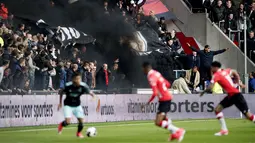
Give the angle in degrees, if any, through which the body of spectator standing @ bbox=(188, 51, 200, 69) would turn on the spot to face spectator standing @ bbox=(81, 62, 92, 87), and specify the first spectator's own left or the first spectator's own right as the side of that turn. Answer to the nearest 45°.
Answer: approximately 45° to the first spectator's own right

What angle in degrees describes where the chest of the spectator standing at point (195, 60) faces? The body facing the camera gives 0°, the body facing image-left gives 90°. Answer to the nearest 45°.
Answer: approximately 0°

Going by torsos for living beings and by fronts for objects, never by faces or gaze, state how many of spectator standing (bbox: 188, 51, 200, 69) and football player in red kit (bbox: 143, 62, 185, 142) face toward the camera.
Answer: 1

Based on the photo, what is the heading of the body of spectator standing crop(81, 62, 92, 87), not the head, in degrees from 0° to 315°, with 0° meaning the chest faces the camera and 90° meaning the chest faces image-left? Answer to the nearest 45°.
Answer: approximately 315°

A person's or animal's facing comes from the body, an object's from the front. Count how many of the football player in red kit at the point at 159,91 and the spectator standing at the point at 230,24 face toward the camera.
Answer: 1

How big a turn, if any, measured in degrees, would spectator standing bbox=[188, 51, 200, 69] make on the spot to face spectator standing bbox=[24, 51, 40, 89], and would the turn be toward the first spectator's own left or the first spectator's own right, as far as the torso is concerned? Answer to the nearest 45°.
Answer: approximately 45° to the first spectator's own right
